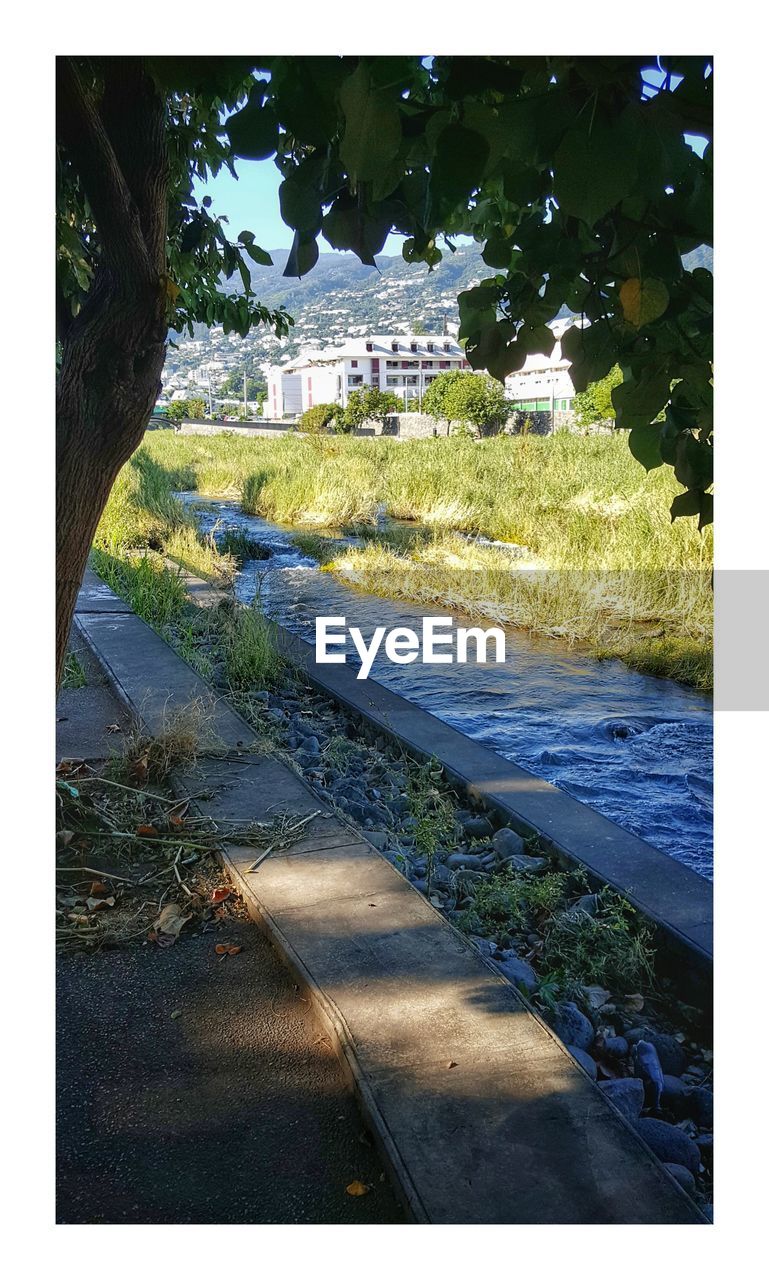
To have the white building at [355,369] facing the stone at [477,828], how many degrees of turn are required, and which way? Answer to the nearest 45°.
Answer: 0° — it already faces it

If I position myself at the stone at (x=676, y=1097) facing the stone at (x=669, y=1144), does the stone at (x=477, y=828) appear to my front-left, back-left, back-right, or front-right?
back-right

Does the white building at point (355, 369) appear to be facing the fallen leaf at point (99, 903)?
yes

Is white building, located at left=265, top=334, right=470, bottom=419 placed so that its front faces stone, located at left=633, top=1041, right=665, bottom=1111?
yes

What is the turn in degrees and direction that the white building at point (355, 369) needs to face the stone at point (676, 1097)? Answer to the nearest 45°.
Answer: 0° — it already faces it

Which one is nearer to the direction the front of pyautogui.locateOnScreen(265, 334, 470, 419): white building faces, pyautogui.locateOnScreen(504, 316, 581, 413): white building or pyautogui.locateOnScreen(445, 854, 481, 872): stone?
the stone

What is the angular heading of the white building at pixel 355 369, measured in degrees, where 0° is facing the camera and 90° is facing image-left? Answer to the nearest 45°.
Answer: approximately 0°

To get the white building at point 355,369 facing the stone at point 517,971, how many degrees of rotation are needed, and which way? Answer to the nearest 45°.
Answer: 0° — it already faces it

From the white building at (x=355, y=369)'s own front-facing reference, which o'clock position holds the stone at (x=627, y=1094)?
The stone is roughly at 12 o'clock from the white building.

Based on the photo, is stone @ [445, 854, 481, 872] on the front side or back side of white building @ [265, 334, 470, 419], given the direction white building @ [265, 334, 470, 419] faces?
on the front side

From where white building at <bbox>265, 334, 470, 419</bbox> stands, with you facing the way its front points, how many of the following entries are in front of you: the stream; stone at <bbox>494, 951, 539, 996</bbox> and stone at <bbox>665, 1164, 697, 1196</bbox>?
3

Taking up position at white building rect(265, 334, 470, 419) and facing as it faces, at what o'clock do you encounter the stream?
The stream is roughly at 12 o'clock from the white building.

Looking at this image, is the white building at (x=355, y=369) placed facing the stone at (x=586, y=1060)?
yes

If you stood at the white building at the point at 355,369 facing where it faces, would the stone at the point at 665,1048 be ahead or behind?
ahead

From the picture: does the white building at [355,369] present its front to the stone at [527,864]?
yes

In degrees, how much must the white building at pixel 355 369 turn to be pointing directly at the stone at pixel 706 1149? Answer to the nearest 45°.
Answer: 0° — it already faces it
